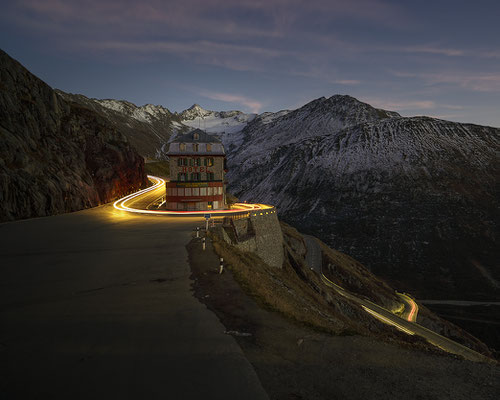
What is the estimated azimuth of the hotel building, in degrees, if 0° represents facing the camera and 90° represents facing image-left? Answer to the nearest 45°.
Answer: approximately 0°

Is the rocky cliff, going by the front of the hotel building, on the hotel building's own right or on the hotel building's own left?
on the hotel building's own right
